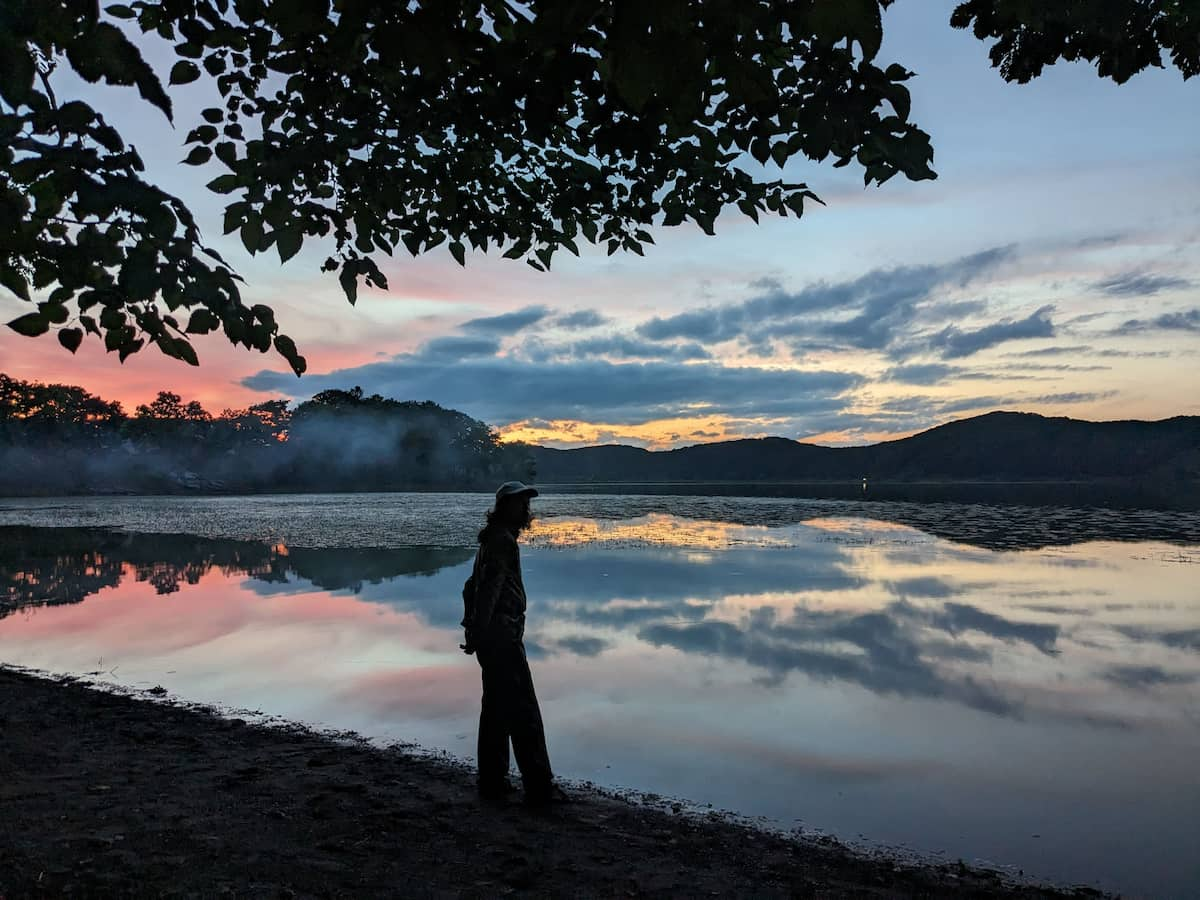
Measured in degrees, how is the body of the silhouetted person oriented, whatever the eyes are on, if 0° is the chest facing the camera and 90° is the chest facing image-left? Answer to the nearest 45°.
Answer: approximately 270°

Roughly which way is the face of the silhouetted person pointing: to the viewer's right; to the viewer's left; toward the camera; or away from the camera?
to the viewer's right

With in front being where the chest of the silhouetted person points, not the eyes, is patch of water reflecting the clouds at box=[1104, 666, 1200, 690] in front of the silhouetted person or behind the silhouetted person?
in front
